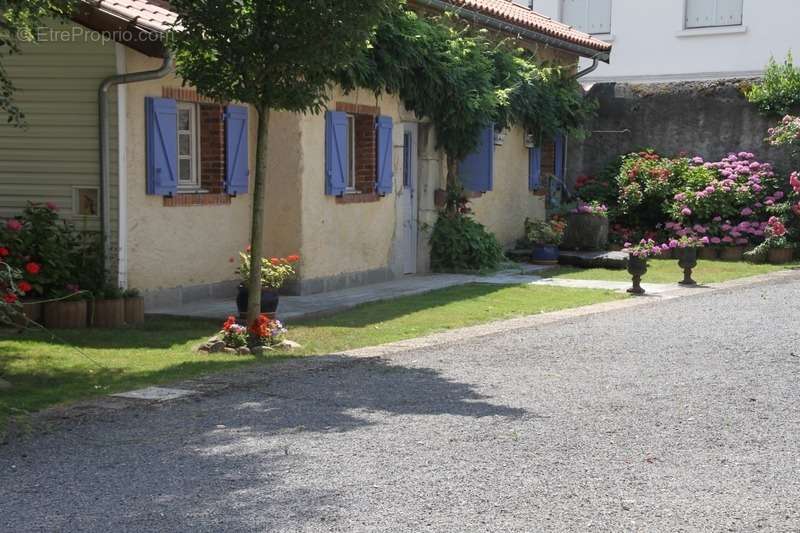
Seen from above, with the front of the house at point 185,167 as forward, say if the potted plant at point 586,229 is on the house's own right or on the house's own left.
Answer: on the house's own left

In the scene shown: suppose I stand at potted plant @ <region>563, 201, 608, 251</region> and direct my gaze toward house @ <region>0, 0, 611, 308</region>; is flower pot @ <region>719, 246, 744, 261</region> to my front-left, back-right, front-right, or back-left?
back-left

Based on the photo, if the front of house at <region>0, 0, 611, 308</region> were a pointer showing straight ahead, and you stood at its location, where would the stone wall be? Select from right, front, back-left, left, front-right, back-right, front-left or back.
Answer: left

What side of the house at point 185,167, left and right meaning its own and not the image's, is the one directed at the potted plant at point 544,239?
left

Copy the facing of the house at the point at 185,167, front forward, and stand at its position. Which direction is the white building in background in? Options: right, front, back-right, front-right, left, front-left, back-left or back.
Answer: left

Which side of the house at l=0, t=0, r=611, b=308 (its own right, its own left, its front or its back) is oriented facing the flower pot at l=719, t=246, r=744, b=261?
left

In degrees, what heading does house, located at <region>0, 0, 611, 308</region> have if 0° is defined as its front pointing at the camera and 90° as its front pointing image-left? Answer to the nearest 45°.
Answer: approximately 315°

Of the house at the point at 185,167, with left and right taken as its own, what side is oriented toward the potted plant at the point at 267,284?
front

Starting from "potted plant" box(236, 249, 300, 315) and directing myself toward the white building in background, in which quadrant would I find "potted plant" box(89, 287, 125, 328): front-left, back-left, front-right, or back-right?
back-left
